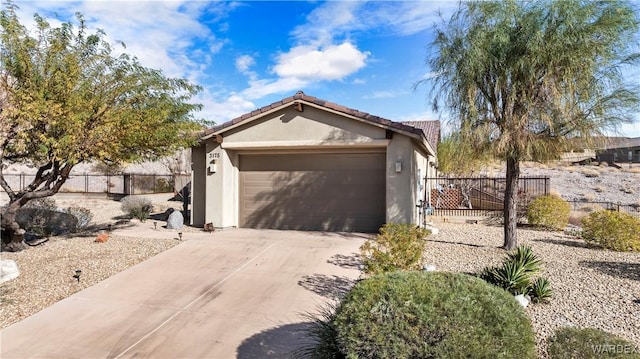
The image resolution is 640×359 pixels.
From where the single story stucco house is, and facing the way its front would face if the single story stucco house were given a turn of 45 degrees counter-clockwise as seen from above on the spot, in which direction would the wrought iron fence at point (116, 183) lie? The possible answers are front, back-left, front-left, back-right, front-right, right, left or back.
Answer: back

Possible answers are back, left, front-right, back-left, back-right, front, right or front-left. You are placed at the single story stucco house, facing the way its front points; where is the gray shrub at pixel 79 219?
right

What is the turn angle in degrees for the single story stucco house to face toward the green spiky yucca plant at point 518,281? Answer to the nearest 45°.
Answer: approximately 45° to its left

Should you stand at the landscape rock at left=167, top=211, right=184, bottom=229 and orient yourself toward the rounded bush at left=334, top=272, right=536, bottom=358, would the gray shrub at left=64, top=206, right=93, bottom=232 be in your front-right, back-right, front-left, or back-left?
back-right

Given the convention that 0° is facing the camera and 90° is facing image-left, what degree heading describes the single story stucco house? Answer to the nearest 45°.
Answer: approximately 0°

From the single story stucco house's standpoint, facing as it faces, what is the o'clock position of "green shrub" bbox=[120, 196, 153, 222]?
The green shrub is roughly at 4 o'clock from the single story stucco house.

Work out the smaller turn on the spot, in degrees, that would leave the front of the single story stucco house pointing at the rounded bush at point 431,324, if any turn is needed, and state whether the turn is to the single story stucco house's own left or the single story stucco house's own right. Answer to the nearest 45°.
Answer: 0° — it already faces it

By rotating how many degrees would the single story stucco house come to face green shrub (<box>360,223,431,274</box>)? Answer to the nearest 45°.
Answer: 0° — it already faces it

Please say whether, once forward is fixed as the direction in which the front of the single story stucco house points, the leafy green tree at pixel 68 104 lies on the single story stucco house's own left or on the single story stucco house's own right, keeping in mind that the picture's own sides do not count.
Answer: on the single story stucco house's own right

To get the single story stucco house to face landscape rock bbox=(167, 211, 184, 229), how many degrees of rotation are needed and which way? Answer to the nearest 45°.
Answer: approximately 90° to its right

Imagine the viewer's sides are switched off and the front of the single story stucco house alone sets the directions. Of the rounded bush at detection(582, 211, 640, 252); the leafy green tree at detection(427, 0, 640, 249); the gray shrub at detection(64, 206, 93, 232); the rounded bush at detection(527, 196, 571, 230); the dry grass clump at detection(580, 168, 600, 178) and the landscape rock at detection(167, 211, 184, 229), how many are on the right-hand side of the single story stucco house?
2

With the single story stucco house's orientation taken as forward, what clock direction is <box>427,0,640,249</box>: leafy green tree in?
The leafy green tree is roughly at 10 o'clock from the single story stucco house.

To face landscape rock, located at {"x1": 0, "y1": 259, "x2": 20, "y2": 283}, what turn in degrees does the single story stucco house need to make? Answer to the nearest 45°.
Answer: approximately 45° to its right
